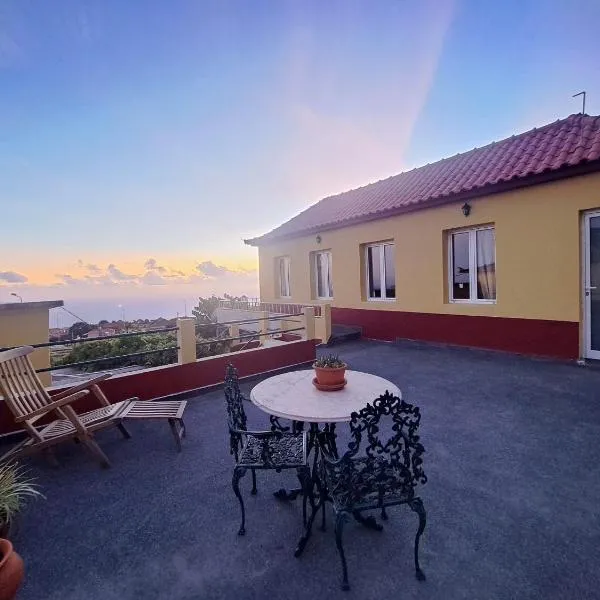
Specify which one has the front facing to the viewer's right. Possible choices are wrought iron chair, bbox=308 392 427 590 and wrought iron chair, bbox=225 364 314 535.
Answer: wrought iron chair, bbox=225 364 314 535

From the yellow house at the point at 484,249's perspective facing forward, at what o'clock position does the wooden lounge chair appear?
The wooden lounge chair is roughly at 12 o'clock from the yellow house.

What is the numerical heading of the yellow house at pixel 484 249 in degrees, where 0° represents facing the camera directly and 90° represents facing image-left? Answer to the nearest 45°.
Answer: approximately 45°

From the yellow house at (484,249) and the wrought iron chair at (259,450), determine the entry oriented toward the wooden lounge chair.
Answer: the yellow house

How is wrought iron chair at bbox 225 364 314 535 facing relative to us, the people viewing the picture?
facing to the right of the viewer

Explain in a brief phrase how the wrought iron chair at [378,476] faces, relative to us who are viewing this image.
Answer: facing away from the viewer and to the left of the viewer

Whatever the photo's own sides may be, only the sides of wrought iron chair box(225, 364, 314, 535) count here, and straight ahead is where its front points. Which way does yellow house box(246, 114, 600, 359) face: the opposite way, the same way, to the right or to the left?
the opposite way

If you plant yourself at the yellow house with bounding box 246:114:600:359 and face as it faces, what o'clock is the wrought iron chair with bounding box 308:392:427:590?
The wrought iron chair is roughly at 11 o'clock from the yellow house.

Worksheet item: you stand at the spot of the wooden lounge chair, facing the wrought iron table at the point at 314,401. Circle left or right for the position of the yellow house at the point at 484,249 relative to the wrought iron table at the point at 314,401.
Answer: left

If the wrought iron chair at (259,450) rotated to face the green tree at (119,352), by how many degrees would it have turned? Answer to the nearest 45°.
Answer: approximately 135° to its left

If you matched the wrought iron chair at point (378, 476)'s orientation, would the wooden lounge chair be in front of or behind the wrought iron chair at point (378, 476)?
in front

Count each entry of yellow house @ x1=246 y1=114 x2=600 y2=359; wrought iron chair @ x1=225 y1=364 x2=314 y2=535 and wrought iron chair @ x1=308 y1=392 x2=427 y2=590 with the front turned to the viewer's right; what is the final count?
1

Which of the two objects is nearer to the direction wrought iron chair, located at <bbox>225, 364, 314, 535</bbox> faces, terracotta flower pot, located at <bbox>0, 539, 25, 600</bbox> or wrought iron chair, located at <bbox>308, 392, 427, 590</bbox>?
the wrought iron chair

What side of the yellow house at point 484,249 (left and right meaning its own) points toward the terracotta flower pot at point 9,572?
front

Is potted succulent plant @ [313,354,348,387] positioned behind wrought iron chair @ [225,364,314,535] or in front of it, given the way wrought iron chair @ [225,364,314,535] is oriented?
in front

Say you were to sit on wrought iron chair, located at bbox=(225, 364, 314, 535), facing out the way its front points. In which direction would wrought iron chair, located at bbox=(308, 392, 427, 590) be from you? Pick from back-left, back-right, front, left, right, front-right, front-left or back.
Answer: front-right

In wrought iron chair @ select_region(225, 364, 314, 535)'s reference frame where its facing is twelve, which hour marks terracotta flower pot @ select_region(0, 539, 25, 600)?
The terracotta flower pot is roughly at 5 o'clock from the wrought iron chair.
